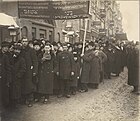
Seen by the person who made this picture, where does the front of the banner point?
facing the viewer

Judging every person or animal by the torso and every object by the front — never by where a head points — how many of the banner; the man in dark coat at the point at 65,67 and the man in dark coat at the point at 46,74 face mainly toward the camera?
3

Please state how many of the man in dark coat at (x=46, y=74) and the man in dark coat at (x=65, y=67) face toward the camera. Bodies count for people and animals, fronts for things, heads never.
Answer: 2

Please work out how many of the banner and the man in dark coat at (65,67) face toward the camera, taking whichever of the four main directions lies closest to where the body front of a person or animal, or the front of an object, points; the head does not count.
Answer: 2

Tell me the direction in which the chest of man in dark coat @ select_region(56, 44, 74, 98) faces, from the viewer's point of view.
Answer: toward the camera

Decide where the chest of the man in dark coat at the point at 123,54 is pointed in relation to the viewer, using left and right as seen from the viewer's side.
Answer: facing the viewer and to the left of the viewer
